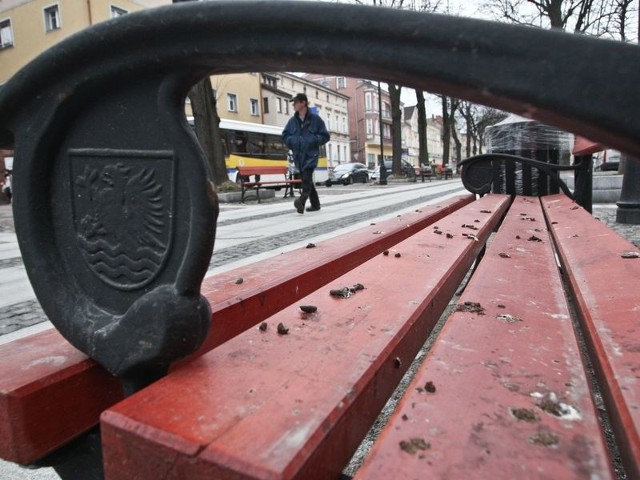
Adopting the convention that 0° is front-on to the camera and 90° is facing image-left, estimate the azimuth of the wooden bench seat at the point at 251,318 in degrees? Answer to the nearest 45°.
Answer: approximately 90°

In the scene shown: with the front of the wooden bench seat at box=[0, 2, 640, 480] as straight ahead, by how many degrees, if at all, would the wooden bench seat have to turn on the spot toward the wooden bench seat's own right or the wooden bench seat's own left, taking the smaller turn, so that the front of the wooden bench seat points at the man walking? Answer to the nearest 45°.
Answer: approximately 90° to the wooden bench seat's own right

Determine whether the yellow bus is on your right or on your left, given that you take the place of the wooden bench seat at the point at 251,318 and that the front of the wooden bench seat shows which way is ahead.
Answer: on your right

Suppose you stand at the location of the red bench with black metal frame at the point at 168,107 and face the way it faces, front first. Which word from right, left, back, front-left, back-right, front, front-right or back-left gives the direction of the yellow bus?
right

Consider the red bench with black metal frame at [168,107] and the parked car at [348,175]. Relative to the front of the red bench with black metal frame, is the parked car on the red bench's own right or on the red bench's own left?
on the red bench's own right

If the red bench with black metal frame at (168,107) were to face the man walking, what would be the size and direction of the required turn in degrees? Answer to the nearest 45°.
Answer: approximately 90° to its right

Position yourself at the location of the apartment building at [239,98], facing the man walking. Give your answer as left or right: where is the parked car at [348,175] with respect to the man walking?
left

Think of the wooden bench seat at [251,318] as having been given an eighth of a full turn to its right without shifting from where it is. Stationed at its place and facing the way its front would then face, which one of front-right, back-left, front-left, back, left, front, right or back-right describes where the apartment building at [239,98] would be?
front-right

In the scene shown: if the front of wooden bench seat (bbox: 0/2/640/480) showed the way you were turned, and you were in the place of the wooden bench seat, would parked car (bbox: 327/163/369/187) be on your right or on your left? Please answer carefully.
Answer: on your right
